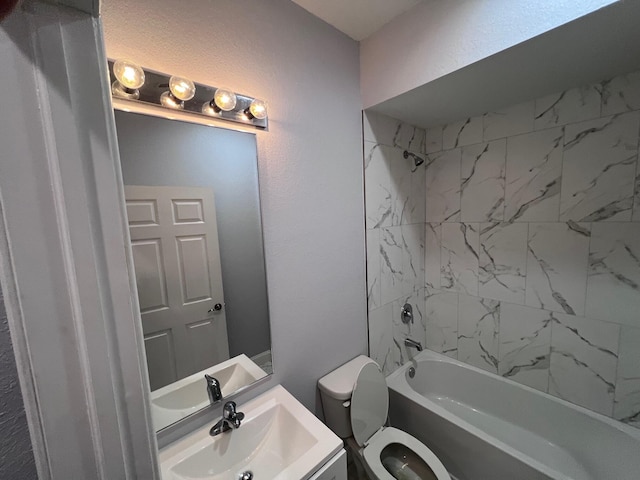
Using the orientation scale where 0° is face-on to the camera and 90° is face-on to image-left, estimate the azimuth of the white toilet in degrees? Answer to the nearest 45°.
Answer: approximately 315°

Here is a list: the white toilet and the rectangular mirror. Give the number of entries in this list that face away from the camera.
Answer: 0

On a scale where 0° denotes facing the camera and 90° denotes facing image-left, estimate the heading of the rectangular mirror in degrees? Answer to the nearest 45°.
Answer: approximately 315°

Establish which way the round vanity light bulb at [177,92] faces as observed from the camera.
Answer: facing the viewer and to the right of the viewer

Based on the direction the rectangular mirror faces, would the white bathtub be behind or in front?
in front
